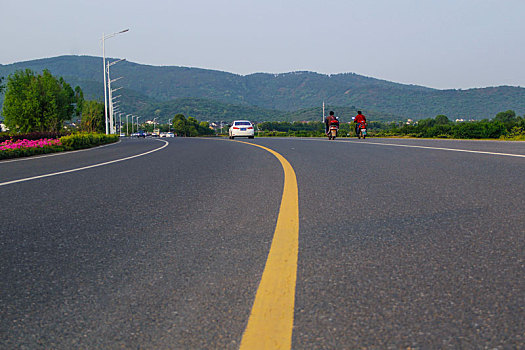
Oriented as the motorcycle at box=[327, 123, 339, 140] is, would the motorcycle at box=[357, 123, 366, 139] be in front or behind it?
in front

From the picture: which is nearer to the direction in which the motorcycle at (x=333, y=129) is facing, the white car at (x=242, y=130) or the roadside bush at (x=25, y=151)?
the white car

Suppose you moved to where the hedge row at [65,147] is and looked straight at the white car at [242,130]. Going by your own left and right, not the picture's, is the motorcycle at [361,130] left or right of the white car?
right

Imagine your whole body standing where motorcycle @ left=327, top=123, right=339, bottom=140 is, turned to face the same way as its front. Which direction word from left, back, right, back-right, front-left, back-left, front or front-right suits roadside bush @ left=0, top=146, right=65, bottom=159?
back-left

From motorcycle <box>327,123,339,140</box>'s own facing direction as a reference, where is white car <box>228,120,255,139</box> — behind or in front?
in front

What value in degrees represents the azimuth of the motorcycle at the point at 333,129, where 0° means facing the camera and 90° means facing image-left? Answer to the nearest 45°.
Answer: approximately 180°

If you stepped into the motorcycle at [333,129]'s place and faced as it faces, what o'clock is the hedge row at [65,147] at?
The hedge row is roughly at 8 o'clock from the motorcycle.
